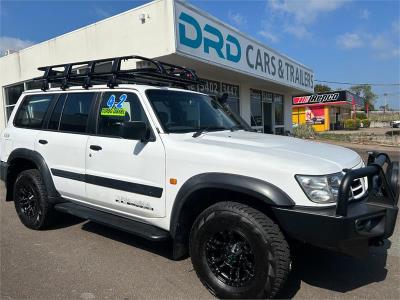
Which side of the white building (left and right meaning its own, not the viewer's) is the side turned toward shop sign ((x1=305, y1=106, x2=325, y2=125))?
left

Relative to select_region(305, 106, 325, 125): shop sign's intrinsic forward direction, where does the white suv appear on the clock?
The white suv is roughly at 12 o'clock from the shop sign.

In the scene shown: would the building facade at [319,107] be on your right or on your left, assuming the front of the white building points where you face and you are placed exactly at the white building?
on your left

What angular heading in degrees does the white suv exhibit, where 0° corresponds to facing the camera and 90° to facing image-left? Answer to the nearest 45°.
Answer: approximately 315°
